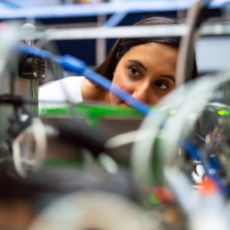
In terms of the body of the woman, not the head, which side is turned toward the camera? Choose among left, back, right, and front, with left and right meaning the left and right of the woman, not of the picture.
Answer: front

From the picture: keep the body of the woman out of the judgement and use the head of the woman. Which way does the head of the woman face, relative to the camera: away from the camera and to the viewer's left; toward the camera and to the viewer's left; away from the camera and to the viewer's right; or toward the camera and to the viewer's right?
toward the camera and to the viewer's right
